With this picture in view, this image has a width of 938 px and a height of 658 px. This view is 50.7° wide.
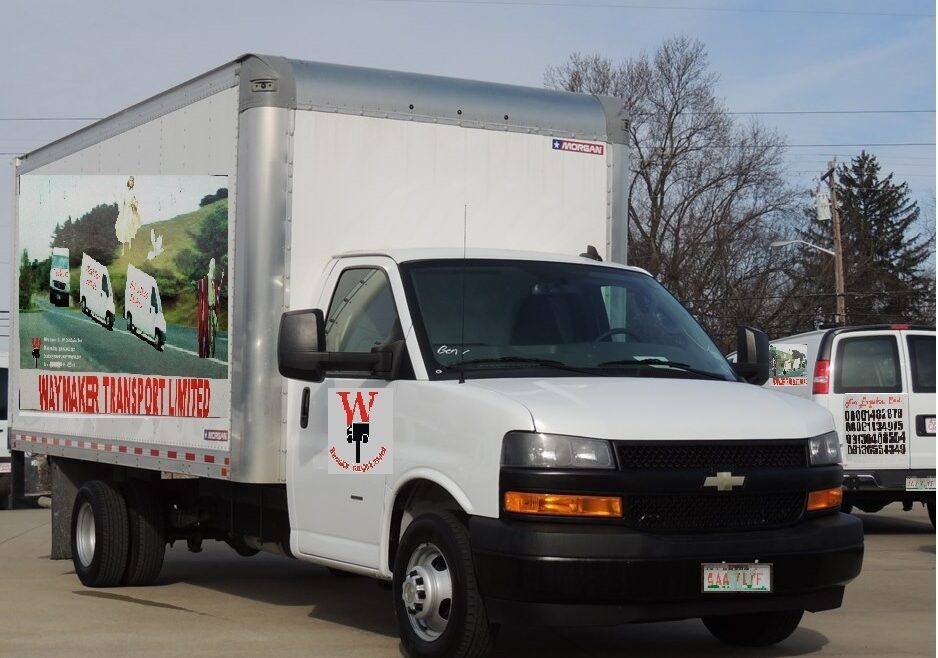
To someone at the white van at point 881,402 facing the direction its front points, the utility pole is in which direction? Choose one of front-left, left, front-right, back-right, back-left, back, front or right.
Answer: front-right

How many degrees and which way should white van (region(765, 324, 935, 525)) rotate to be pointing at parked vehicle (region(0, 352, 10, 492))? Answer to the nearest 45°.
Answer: approximately 45° to its left

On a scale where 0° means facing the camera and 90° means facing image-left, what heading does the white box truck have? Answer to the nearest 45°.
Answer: approximately 315°

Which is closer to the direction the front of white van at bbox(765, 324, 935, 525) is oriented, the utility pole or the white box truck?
the utility pole

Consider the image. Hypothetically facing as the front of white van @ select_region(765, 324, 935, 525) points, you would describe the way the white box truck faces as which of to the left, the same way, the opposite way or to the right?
the opposite way

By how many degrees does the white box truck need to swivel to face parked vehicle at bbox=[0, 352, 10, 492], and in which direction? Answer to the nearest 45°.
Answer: approximately 180°

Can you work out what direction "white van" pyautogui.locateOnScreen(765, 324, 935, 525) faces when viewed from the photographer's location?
facing away from the viewer and to the left of the viewer

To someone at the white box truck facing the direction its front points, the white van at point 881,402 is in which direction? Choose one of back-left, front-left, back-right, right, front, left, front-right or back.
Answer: left
